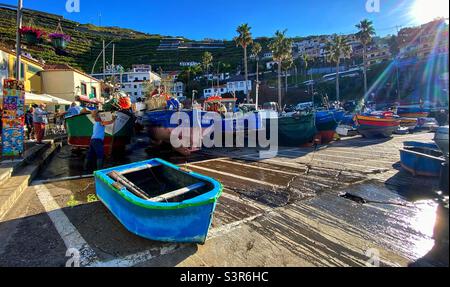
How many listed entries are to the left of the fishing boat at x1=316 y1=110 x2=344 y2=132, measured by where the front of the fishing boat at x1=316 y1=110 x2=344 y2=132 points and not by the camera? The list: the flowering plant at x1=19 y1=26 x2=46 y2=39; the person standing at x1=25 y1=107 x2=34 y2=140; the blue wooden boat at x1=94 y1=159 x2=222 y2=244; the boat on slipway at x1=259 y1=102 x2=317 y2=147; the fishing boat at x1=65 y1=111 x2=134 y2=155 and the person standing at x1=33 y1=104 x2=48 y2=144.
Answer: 0

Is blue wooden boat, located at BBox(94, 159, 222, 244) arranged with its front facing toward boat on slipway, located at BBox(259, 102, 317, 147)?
no

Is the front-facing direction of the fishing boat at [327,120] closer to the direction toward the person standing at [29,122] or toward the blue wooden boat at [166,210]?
the blue wooden boat

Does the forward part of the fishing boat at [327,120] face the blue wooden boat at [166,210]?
no

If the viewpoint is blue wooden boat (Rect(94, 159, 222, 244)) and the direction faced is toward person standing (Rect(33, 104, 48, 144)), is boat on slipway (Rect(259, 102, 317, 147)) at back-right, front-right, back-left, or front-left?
front-right

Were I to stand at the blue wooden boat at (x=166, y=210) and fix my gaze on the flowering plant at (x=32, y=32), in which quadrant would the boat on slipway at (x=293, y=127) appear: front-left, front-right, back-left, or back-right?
front-right

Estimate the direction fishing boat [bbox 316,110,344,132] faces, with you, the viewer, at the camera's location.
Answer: facing the viewer and to the right of the viewer
